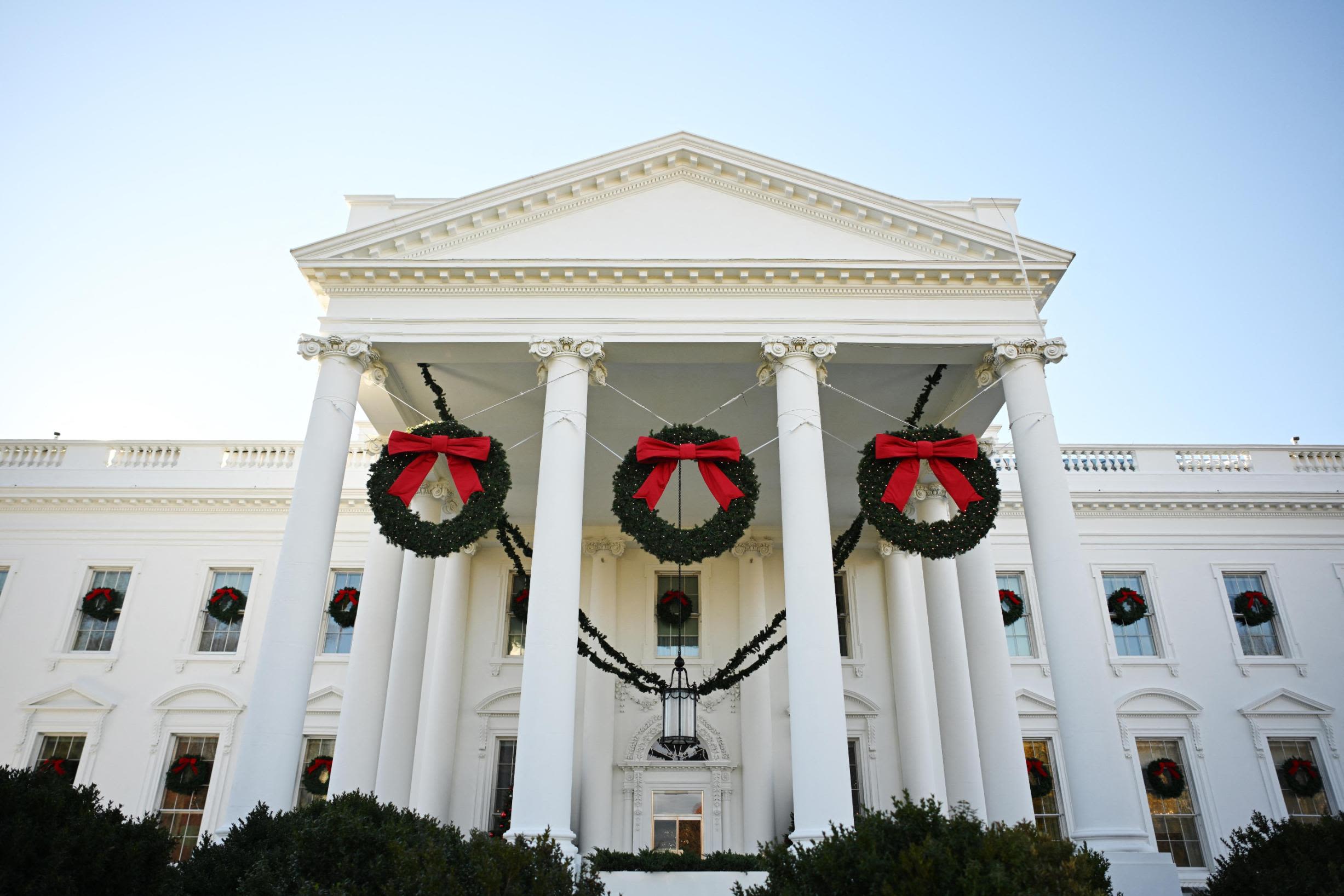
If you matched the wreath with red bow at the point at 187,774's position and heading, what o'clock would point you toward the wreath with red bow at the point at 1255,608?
the wreath with red bow at the point at 1255,608 is roughly at 10 o'clock from the wreath with red bow at the point at 187,774.

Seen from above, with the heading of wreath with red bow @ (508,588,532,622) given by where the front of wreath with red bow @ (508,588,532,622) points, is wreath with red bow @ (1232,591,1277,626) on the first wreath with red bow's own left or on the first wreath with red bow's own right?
on the first wreath with red bow's own left

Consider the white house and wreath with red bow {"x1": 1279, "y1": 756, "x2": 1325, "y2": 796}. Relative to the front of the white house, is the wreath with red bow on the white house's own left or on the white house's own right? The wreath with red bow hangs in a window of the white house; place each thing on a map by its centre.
on the white house's own left
